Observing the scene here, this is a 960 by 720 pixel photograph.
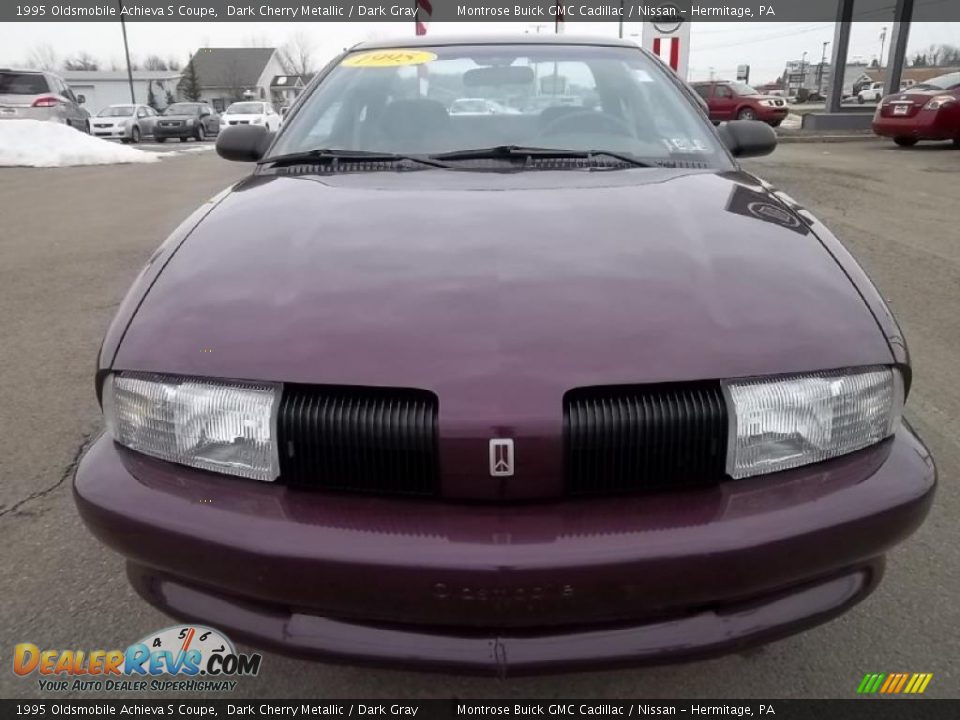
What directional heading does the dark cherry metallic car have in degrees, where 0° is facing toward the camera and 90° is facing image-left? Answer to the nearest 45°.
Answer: approximately 0°

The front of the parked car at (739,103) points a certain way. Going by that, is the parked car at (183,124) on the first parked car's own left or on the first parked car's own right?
on the first parked car's own right

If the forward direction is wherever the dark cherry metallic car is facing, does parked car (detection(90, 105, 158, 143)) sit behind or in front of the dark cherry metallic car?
behind

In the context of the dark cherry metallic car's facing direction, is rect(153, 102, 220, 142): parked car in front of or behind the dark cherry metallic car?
behind

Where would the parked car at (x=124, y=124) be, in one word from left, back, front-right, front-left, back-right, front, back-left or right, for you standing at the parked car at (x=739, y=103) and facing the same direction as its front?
back-right

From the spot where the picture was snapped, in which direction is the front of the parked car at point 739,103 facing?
facing the viewer and to the right of the viewer

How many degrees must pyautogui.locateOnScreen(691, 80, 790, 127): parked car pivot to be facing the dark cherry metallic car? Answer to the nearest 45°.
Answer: approximately 45° to its right

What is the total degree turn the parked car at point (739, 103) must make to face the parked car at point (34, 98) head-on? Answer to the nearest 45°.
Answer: approximately 90° to its right

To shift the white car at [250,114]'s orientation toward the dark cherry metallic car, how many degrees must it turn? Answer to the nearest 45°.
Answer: approximately 45° to its left

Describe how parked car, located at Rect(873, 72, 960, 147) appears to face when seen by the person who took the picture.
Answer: facing away from the viewer and to the right of the viewer

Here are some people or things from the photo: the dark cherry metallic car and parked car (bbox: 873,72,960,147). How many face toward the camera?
1
